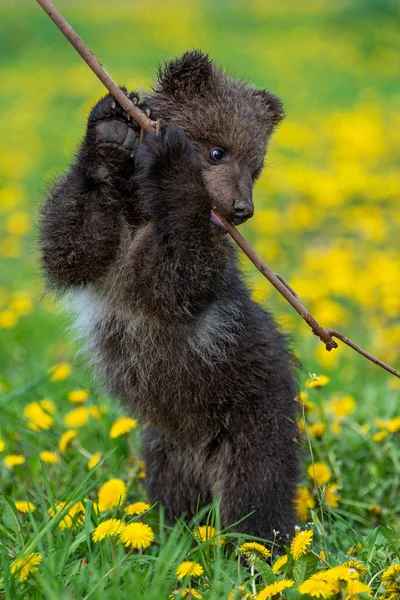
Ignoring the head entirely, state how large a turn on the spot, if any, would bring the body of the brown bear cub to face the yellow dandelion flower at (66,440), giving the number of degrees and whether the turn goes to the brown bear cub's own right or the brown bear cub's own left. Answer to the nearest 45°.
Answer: approximately 90° to the brown bear cub's own right

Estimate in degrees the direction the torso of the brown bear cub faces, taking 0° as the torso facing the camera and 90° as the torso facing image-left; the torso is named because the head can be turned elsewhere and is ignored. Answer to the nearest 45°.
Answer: approximately 45°

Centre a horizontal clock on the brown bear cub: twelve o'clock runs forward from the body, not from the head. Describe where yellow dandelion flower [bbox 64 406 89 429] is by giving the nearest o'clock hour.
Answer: The yellow dandelion flower is roughly at 3 o'clock from the brown bear cub.
